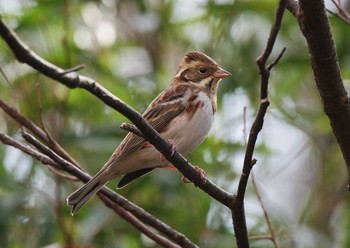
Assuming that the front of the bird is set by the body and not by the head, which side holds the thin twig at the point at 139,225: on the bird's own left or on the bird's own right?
on the bird's own right

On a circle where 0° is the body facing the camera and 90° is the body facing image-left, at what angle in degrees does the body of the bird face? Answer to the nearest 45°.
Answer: approximately 270°

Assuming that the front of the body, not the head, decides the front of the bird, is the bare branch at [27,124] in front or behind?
behind
